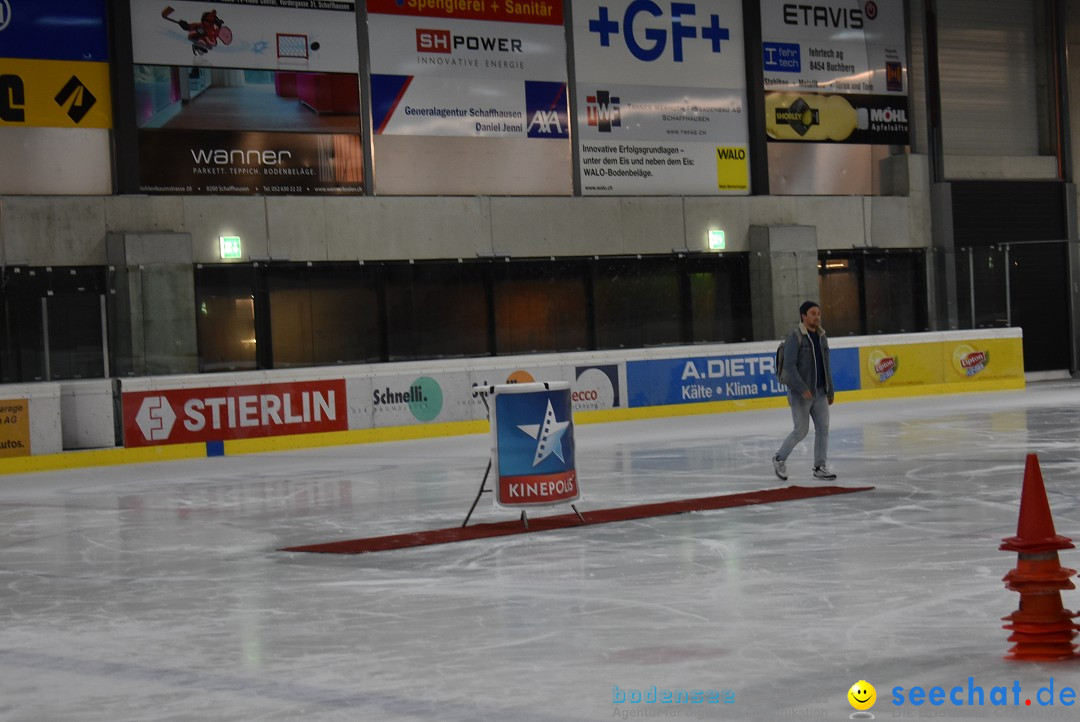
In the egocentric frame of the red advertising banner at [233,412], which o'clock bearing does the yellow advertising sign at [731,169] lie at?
The yellow advertising sign is roughly at 8 o'clock from the red advertising banner.

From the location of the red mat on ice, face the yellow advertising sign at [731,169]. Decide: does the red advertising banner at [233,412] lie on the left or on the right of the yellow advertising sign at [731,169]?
left

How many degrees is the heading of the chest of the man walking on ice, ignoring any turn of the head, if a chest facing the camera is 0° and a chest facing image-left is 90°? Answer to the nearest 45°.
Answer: approximately 315°

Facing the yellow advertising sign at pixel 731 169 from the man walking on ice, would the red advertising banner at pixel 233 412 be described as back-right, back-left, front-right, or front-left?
front-left

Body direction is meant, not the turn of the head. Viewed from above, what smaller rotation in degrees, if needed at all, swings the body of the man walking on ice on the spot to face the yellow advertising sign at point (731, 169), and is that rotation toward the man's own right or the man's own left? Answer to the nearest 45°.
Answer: approximately 135° to the man's own left

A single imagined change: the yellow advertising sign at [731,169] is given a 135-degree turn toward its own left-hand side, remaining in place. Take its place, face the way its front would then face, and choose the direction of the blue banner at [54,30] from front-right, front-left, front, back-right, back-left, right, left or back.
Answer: back

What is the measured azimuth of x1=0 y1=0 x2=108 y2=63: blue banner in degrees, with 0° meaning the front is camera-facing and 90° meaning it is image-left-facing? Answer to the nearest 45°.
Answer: approximately 0°

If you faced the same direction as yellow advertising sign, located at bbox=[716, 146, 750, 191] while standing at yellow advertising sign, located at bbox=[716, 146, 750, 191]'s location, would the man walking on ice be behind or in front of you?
in front

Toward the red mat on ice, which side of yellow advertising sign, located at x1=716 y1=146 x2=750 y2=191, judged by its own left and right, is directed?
front

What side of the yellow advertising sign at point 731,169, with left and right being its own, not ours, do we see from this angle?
front

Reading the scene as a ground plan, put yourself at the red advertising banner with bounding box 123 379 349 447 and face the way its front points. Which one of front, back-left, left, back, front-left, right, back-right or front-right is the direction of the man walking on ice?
front-left

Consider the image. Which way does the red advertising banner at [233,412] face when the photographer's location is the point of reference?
facing the viewer
